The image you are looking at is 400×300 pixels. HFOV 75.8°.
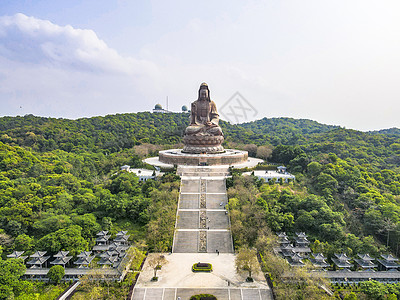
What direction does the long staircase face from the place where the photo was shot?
facing the viewer

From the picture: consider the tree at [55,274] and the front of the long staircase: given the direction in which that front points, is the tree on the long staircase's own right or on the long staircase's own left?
on the long staircase's own right

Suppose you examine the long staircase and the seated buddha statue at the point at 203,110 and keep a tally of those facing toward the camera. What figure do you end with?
2

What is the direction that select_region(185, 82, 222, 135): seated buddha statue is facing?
toward the camera

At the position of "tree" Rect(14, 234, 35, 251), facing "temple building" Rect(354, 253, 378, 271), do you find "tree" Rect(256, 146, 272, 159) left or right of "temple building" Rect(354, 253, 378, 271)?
left

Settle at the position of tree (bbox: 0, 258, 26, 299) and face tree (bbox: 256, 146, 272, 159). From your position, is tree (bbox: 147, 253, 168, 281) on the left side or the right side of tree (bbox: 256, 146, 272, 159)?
right

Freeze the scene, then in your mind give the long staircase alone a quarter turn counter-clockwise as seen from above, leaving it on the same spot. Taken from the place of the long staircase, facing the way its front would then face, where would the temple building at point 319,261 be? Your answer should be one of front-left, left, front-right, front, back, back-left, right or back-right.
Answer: front-right

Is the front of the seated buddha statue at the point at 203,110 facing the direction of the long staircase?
yes

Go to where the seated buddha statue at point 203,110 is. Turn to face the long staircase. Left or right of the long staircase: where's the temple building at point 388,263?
left

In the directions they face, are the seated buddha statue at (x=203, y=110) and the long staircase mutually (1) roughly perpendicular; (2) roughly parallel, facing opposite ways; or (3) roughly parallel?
roughly parallel

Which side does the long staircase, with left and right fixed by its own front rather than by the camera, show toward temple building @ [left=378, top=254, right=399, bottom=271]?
left

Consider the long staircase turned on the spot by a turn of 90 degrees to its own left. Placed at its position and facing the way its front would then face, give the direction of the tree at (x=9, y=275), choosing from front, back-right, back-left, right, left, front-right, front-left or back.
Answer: back-right

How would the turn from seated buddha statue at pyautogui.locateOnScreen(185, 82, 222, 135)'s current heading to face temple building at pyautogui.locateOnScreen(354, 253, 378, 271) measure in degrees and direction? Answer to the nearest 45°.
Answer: approximately 45° to its left

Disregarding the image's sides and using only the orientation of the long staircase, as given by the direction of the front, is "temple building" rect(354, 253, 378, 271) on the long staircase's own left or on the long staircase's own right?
on the long staircase's own left

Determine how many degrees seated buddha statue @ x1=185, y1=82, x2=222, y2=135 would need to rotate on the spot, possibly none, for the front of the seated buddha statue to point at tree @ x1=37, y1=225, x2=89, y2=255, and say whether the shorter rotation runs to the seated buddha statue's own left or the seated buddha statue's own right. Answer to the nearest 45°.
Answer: approximately 45° to the seated buddha statue's own right

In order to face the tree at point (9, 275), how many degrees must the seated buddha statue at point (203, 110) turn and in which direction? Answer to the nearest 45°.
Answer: approximately 45° to its right

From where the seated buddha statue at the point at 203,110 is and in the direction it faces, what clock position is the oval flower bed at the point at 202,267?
The oval flower bed is roughly at 12 o'clock from the seated buddha statue.
